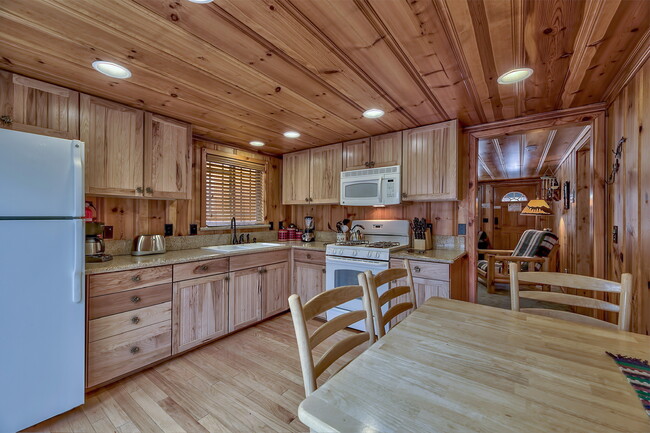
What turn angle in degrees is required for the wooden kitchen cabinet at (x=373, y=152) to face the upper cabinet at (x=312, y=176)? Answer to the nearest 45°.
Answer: approximately 90° to its right

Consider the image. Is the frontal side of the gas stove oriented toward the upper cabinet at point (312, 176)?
no

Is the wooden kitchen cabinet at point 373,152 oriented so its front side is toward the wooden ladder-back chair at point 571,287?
no

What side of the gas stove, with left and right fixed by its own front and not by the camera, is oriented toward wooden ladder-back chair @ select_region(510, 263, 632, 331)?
left

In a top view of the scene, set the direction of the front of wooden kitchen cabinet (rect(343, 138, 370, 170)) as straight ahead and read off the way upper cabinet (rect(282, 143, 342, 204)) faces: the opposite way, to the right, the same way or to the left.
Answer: the same way

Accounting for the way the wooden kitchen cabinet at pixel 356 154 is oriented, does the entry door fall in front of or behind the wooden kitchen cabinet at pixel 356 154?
behind

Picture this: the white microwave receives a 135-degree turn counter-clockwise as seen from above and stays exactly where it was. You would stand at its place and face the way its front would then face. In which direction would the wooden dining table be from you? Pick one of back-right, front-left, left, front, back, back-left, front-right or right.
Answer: right

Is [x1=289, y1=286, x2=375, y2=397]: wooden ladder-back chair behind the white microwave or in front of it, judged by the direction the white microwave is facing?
in front

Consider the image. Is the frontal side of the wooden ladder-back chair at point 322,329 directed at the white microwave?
no

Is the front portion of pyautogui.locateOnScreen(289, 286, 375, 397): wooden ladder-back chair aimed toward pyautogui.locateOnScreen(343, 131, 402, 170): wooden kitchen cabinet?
no

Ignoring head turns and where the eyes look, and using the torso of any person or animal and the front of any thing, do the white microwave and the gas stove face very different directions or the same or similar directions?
same or similar directions

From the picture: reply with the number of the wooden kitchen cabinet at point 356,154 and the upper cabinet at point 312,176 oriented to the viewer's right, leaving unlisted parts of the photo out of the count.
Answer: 0

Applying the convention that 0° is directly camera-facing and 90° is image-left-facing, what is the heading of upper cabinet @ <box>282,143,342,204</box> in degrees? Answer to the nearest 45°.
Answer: approximately 45°

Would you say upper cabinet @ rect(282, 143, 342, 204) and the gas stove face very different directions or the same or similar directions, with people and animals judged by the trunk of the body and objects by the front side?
same or similar directions

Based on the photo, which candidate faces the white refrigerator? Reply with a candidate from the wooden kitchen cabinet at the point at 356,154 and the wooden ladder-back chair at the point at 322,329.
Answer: the wooden kitchen cabinet

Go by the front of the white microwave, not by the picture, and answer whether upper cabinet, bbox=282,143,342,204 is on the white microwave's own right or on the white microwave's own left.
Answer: on the white microwave's own right
